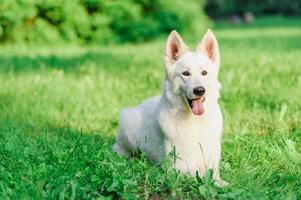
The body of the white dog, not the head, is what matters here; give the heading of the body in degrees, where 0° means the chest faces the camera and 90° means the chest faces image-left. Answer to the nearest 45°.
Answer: approximately 315°
